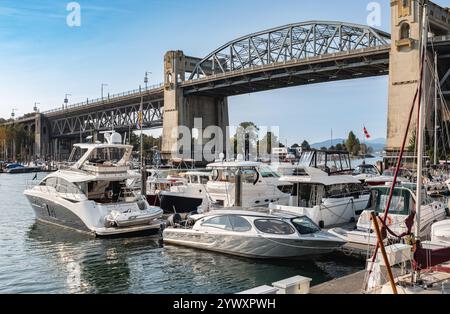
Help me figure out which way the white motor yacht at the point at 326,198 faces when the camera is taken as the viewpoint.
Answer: facing away from the viewer and to the right of the viewer

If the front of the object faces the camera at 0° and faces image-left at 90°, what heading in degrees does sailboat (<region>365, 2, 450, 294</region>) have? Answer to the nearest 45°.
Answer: approximately 90°

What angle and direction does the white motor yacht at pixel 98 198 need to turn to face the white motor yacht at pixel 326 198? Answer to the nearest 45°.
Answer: approximately 180°

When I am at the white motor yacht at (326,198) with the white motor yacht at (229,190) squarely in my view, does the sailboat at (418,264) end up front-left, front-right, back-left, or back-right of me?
back-left

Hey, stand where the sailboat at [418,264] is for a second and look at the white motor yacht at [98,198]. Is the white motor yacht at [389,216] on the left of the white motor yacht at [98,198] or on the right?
right

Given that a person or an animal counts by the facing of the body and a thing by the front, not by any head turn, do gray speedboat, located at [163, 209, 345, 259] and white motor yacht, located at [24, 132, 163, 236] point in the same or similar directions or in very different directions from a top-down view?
very different directions

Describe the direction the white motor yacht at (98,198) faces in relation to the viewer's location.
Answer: facing away from the viewer and to the left of the viewer

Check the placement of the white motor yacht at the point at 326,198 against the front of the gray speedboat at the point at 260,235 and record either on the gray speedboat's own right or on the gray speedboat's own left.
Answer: on the gray speedboat's own left

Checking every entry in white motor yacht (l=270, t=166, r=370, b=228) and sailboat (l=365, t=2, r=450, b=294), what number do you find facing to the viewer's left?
1

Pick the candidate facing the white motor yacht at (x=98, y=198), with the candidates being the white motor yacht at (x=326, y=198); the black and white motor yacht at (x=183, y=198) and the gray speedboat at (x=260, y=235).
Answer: the black and white motor yacht at (x=183, y=198)
